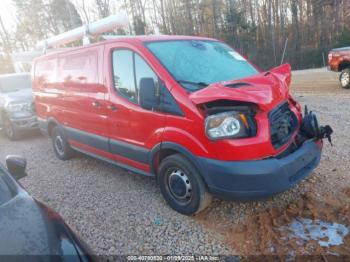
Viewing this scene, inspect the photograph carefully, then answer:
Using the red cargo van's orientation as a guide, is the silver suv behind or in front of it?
behind

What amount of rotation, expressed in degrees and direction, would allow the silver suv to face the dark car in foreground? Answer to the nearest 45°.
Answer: approximately 45° to its right

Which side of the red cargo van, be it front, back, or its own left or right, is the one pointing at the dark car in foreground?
right

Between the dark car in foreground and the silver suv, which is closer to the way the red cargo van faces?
the dark car in foreground

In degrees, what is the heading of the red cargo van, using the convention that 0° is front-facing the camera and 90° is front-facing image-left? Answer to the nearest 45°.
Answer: approximately 315°
